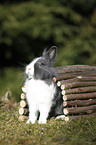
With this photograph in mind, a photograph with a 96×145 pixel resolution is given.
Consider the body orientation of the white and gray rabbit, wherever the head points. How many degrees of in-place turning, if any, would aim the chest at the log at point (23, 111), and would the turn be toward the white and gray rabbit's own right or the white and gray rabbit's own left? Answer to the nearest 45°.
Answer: approximately 90° to the white and gray rabbit's own right

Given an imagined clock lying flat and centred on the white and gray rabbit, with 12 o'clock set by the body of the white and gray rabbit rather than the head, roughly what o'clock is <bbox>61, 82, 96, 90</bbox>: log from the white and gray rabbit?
The log is roughly at 7 o'clock from the white and gray rabbit.

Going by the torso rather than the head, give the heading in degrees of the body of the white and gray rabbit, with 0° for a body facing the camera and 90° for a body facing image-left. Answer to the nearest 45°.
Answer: approximately 45°

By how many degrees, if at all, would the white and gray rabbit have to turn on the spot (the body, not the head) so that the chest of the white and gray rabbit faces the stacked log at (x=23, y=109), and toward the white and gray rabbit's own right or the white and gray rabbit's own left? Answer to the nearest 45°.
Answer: approximately 90° to the white and gray rabbit's own right

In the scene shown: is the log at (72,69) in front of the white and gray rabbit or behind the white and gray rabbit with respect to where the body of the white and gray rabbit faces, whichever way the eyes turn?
behind

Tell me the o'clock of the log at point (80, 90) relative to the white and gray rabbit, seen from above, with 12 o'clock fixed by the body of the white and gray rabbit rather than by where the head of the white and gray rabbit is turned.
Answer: The log is roughly at 7 o'clock from the white and gray rabbit.
